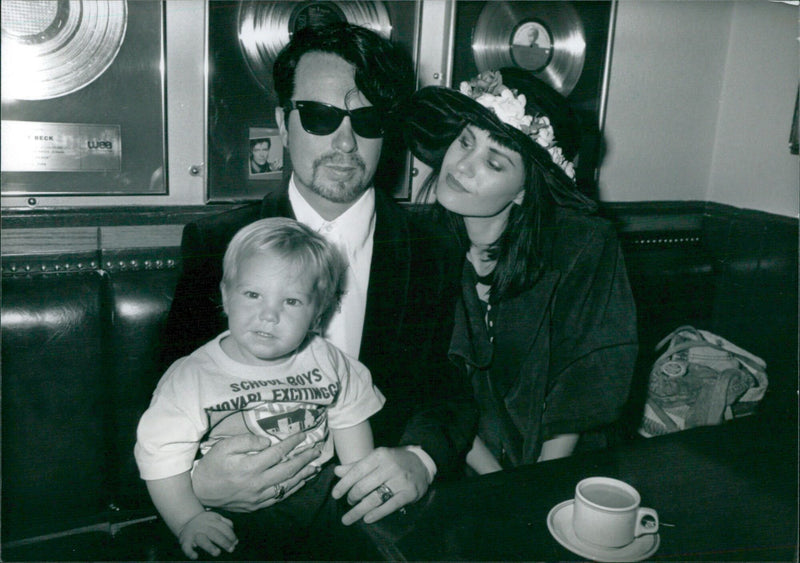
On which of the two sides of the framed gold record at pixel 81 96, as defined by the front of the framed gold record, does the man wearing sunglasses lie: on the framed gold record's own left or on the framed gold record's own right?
on the framed gold record's own left

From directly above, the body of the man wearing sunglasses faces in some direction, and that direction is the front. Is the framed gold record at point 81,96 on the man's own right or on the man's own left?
on the man's own right

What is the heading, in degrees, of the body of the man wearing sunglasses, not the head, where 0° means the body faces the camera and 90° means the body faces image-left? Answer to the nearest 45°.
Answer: approximately 0°

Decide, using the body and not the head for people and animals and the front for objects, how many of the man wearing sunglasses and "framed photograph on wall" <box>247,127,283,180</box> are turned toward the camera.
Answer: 2

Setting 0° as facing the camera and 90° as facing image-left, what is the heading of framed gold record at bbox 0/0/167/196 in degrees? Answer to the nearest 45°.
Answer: approximately 0°

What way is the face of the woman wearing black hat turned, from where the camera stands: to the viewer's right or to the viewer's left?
to the viewer's left
